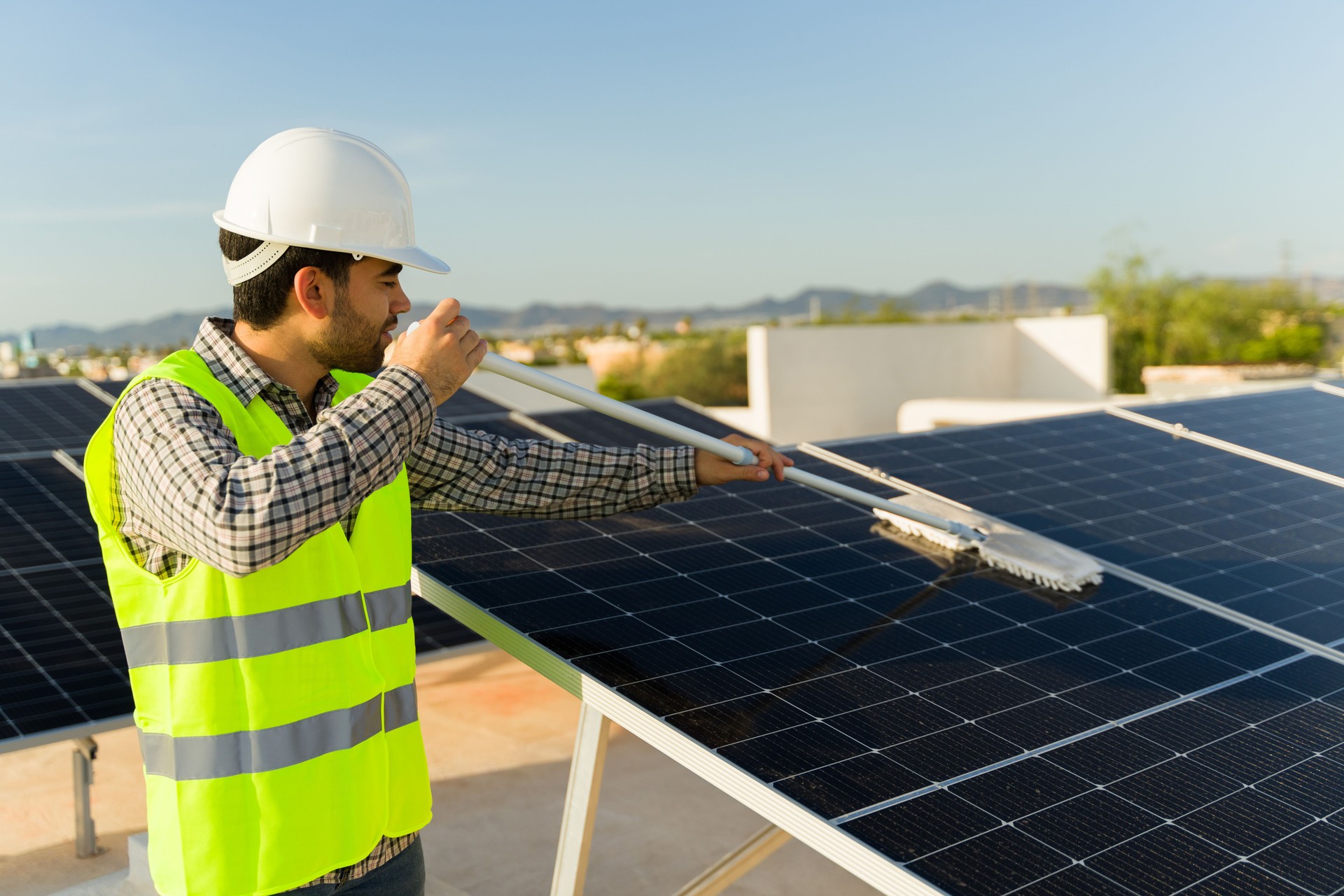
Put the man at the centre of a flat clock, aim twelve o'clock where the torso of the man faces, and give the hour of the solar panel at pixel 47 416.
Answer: The solar panel is roughly at 7 o'clock from the man.

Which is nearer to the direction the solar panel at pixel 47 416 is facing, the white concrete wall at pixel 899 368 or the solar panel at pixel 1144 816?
the solar panel

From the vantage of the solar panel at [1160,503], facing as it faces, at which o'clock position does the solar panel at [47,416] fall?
the solar panel at [47,416] is roughly at 5 o'clock from the solar panel at [1160,503].

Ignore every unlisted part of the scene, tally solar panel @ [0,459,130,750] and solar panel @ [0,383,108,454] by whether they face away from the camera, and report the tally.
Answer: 0

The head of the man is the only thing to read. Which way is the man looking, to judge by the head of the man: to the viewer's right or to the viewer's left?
to the viewer's right

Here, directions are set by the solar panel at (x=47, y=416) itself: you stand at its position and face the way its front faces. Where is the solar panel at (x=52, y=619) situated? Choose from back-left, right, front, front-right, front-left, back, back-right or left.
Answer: front-right

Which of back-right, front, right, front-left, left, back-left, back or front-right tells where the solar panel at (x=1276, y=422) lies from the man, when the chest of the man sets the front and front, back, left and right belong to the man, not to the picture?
left
